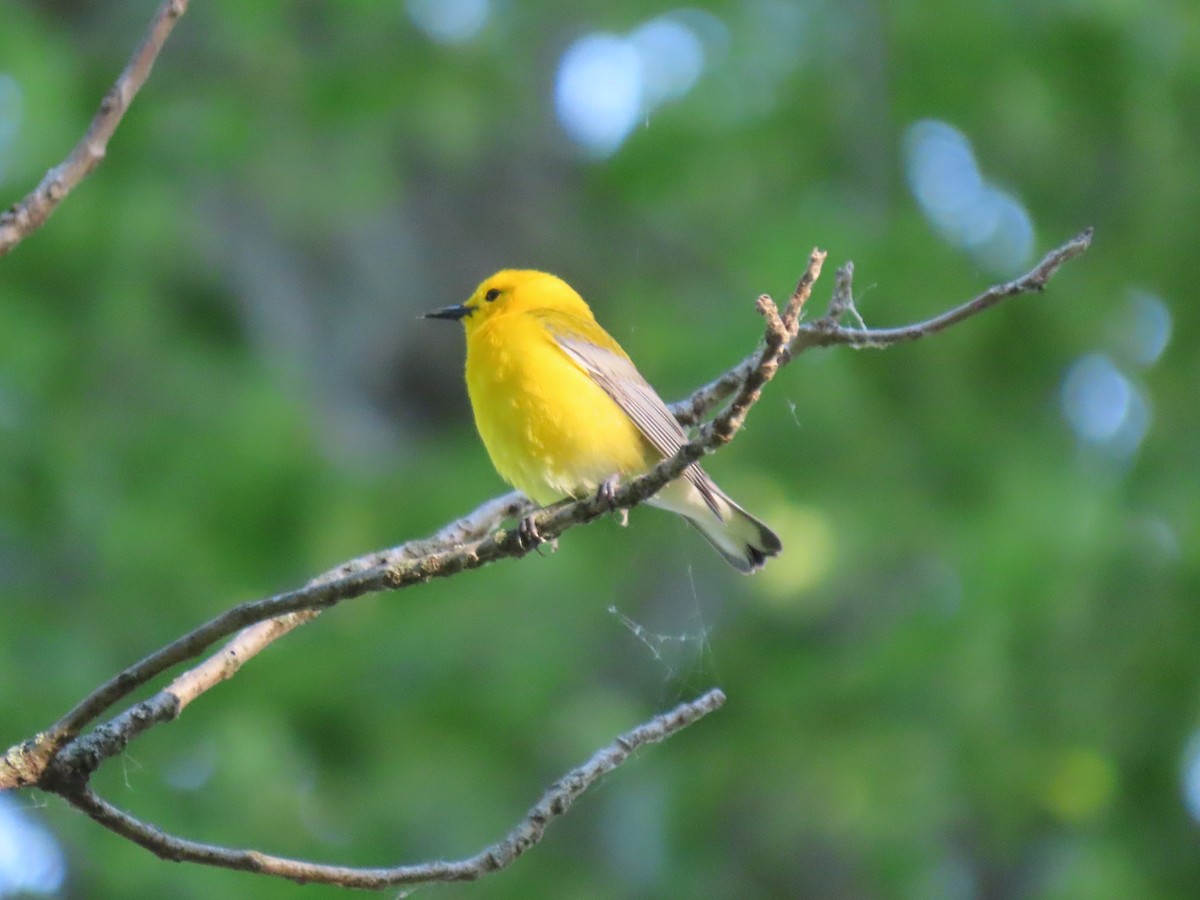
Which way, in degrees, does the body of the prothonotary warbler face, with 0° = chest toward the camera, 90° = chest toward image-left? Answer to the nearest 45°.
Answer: approximately 90°

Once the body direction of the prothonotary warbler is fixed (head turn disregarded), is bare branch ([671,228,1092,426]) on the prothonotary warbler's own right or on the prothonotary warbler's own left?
on the prothonotary warbler's own left
